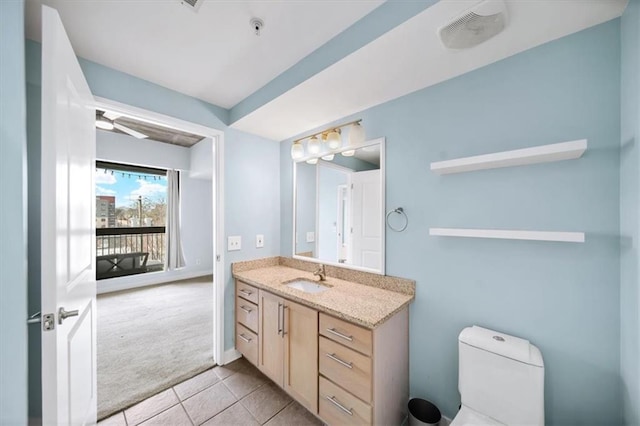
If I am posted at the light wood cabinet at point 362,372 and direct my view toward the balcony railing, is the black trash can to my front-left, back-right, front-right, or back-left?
back-right

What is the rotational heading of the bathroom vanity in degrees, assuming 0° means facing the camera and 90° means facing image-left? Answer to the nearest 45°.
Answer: approximately 45°

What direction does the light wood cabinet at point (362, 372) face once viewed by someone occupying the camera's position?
facing the viewer and to the left of the viewer

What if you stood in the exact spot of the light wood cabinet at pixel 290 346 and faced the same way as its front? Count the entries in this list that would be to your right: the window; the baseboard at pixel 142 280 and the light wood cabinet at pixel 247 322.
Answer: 3

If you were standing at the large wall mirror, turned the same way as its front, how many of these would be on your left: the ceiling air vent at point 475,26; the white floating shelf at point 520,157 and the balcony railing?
2

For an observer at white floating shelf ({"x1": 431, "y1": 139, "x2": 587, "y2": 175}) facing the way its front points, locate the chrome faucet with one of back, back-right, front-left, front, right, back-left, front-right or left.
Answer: front-right

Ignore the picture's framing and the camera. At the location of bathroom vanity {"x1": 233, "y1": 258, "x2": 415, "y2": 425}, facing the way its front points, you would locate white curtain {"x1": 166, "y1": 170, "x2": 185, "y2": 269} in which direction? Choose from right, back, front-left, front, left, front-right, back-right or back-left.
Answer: right

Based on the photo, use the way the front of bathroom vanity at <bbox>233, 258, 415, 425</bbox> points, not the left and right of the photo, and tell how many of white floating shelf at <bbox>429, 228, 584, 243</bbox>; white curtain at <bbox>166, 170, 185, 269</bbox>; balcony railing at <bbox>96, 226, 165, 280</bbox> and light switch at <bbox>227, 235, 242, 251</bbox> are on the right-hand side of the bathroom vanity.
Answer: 3

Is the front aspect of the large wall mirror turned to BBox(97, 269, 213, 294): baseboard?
no
